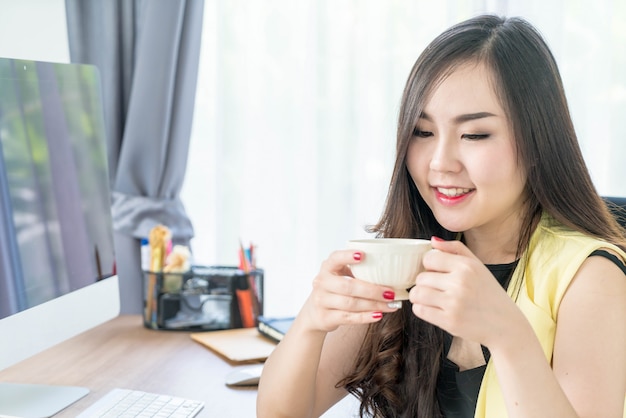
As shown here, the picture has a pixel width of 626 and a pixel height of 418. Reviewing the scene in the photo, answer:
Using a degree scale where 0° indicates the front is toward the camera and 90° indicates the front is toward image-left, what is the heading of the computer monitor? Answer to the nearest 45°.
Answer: approximately 315°

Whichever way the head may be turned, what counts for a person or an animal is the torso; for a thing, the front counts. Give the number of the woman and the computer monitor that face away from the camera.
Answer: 0

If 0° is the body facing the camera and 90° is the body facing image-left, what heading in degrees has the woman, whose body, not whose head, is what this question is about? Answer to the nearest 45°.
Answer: approximately 45°

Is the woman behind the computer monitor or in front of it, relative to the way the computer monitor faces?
in front

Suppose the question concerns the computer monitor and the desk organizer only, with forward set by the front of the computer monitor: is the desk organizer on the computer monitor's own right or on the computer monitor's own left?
on the computer monitor's own left

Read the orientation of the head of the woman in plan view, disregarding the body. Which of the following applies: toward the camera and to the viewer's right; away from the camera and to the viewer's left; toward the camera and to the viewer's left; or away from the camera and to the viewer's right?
toward the camera and to the viewer's left

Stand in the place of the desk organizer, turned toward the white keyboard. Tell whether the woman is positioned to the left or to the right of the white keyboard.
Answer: left

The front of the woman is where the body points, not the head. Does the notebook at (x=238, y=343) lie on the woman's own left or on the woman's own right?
on the woman's own right

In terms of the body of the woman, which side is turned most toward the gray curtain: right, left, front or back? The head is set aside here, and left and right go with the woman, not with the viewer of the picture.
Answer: right
